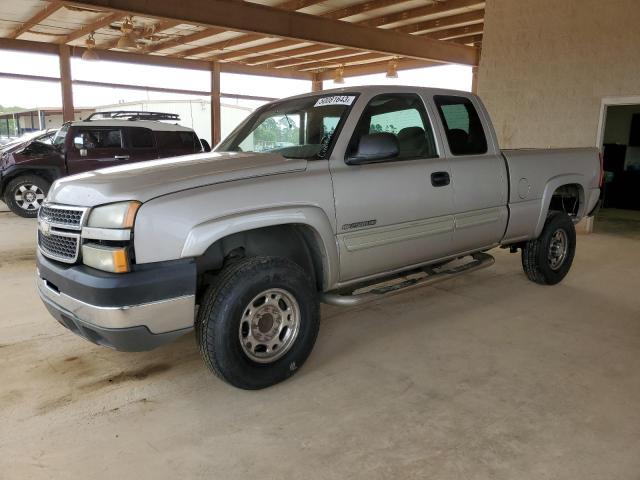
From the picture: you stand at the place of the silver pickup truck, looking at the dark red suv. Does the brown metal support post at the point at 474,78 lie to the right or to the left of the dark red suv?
right

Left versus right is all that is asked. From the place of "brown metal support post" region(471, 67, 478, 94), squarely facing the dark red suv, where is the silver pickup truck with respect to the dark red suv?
left

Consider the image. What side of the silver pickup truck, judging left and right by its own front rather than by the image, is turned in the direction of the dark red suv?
right

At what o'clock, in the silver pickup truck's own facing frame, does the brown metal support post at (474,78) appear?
The brown metal support post is roughly at 5 o'clock from the silver pickup truck.
